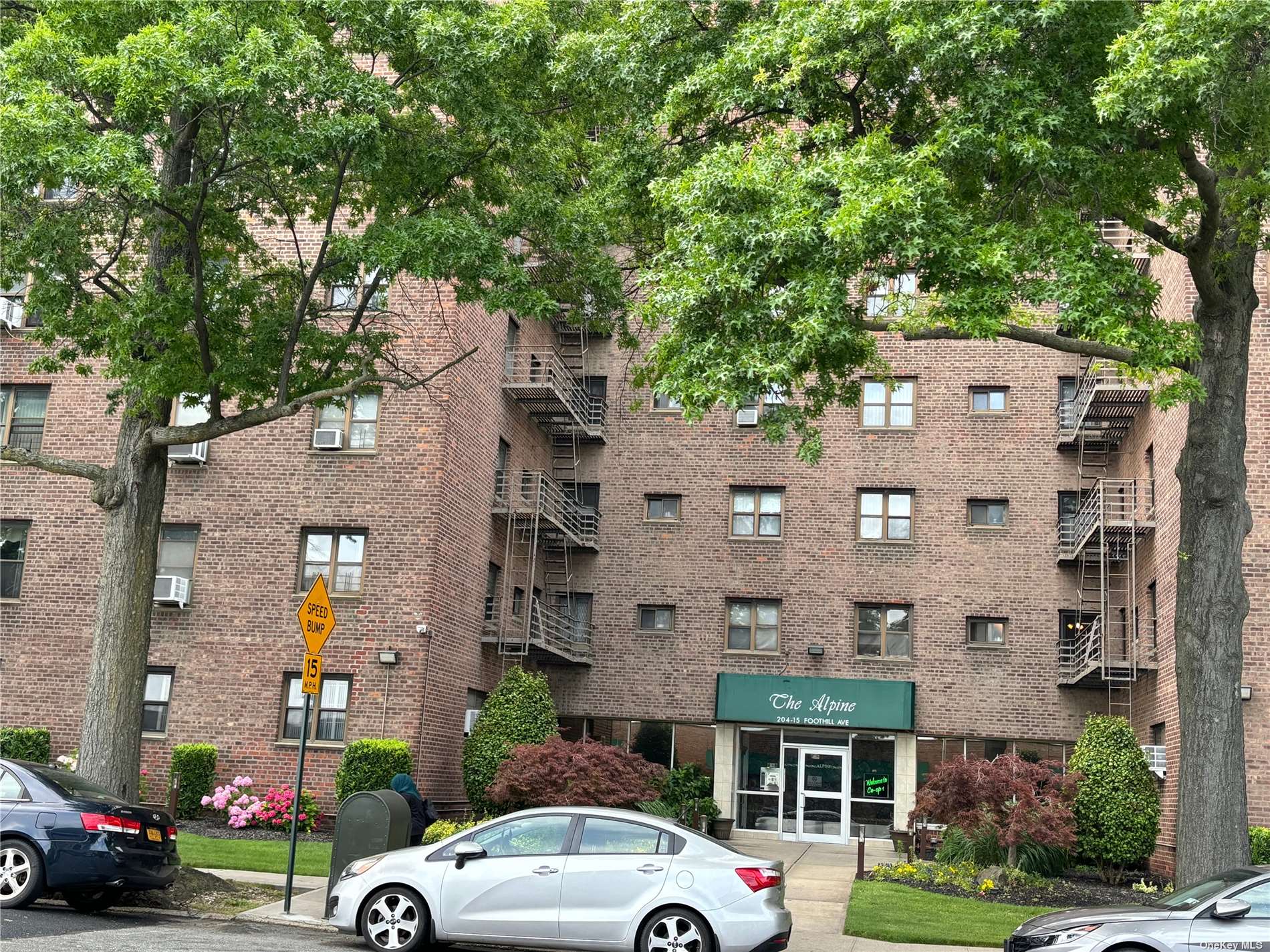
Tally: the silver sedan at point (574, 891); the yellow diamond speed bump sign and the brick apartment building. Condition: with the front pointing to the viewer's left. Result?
1

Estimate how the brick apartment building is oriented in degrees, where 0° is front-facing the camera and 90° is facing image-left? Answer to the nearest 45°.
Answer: approximately 0°

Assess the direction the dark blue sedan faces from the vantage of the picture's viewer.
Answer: facing away from the viewer and to the left of the viewer

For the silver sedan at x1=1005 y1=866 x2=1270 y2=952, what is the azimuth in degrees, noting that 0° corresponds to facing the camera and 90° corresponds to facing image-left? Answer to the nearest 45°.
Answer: approximately 45°

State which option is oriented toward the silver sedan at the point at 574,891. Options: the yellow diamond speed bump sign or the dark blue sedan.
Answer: the yellow diamond speed bump sign

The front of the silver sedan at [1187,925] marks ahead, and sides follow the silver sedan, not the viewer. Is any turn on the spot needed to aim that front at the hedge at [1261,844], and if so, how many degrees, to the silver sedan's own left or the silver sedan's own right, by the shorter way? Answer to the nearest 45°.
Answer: approximately 135° to the silver sedan's own right

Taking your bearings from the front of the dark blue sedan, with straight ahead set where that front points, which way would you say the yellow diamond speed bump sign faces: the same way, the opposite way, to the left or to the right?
the opposite way

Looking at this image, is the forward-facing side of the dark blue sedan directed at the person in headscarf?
no

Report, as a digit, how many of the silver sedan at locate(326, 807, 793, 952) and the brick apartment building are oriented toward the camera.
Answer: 1

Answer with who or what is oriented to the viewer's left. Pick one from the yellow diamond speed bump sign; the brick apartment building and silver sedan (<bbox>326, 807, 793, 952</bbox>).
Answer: the silver sedan

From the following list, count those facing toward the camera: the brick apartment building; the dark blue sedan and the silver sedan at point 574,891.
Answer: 1

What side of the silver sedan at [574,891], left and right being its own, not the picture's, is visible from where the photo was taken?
left

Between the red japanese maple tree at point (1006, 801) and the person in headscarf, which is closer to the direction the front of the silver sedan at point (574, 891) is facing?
the person in headscarf

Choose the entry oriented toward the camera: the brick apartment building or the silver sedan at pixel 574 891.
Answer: the brick apartment building

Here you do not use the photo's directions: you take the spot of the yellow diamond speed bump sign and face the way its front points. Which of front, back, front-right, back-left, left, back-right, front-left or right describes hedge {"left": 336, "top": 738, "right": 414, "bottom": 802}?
back-left

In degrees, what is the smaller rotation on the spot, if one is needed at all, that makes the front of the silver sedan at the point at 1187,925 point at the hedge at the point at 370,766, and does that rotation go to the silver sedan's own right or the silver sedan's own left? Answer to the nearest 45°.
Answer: approximately 90° to the silver sedan's own right

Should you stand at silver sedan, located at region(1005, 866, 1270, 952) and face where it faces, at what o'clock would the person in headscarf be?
The person in headscarf is roughly at 2 o'clock from the silver sedan.

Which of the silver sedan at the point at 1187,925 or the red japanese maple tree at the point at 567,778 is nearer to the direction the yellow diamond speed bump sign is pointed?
the silver sedan

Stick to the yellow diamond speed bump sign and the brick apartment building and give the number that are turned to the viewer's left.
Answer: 0

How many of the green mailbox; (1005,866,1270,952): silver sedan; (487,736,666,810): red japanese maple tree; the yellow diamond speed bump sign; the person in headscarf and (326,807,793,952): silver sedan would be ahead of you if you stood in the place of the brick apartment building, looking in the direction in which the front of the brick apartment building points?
6

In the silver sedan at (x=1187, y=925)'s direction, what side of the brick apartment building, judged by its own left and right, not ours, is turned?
front
